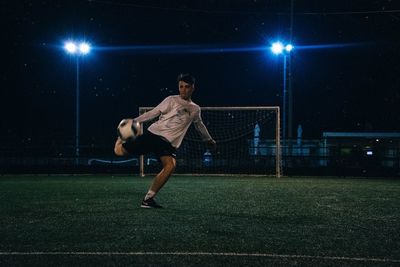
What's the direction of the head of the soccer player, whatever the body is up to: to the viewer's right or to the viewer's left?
to the viewer's left

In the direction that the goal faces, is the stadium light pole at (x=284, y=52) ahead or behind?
behind

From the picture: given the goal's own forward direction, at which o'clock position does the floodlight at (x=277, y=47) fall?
The floodlight is roughly at 7 o'clock from the goal.

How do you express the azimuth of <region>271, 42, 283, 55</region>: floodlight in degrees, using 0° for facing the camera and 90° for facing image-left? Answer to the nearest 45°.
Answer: approximately 0°

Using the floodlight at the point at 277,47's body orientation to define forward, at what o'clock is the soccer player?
The soccer player is roughly at 12 o'clock from the floodlight.

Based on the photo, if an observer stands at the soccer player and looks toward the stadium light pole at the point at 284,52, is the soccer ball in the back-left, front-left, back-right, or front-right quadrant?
back-left

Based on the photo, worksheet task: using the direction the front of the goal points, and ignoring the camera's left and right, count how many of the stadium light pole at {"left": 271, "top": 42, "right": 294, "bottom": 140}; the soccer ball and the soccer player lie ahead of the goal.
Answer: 2

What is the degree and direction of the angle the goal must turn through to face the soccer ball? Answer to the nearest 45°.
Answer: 0° — it already faces it

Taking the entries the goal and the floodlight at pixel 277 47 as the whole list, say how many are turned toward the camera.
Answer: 2
